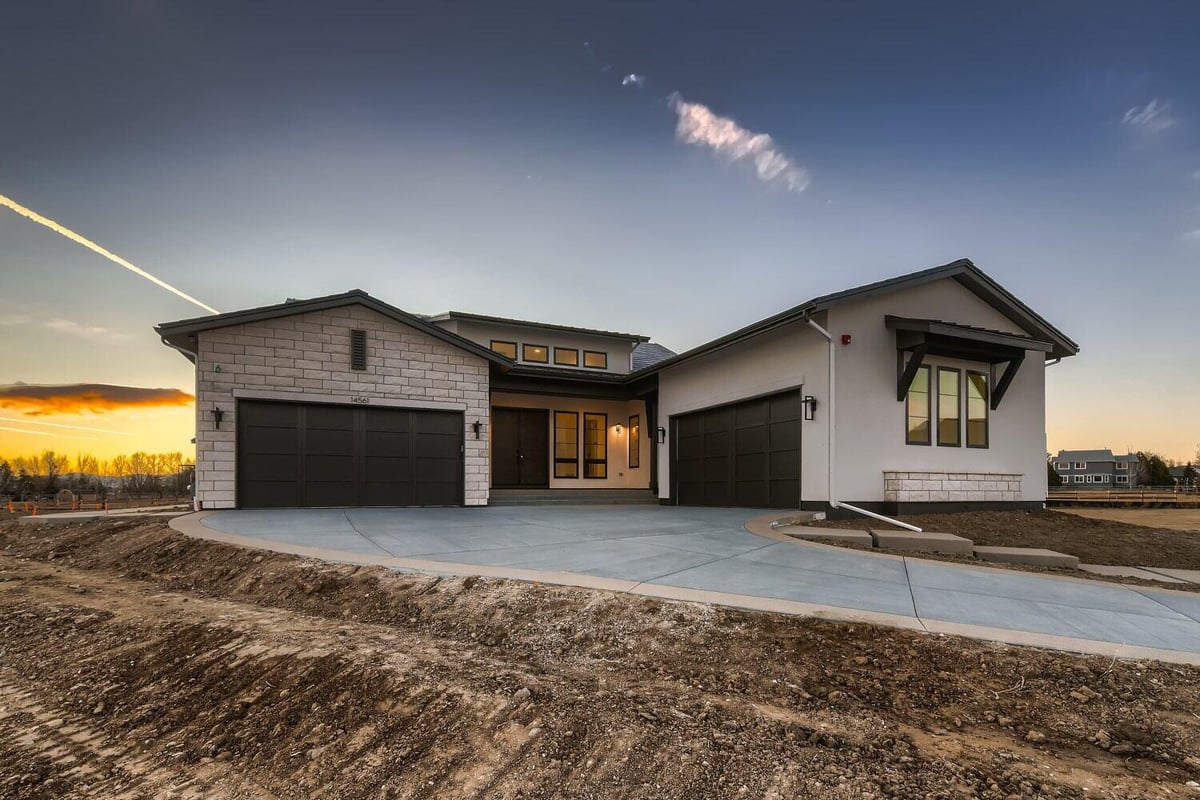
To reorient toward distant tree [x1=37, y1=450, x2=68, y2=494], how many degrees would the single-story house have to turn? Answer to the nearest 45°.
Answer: approximately 135° to its right

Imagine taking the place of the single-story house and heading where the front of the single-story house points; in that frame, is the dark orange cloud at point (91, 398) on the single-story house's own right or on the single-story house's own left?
on the single-story house's own right

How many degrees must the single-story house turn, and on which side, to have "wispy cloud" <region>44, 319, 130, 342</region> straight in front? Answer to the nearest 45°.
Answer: approximately 90° to its right

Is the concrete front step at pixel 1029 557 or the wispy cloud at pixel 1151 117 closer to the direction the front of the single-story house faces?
the concrete front step

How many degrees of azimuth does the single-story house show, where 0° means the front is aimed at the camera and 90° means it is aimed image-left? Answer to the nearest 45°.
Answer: approximately 0°
